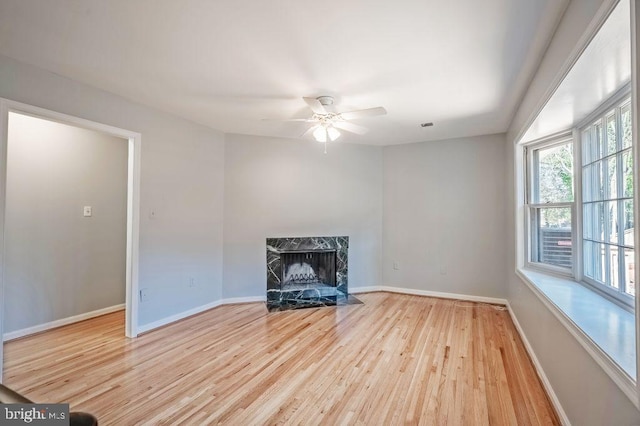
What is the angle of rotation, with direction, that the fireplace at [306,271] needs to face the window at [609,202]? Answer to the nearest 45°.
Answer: approximately 45° to its left

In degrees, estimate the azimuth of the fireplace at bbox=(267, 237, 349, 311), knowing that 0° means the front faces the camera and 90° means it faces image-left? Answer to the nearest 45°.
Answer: approximately 0°

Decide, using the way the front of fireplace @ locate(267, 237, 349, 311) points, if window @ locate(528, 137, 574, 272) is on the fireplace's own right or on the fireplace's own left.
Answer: on the fireplace's own left
